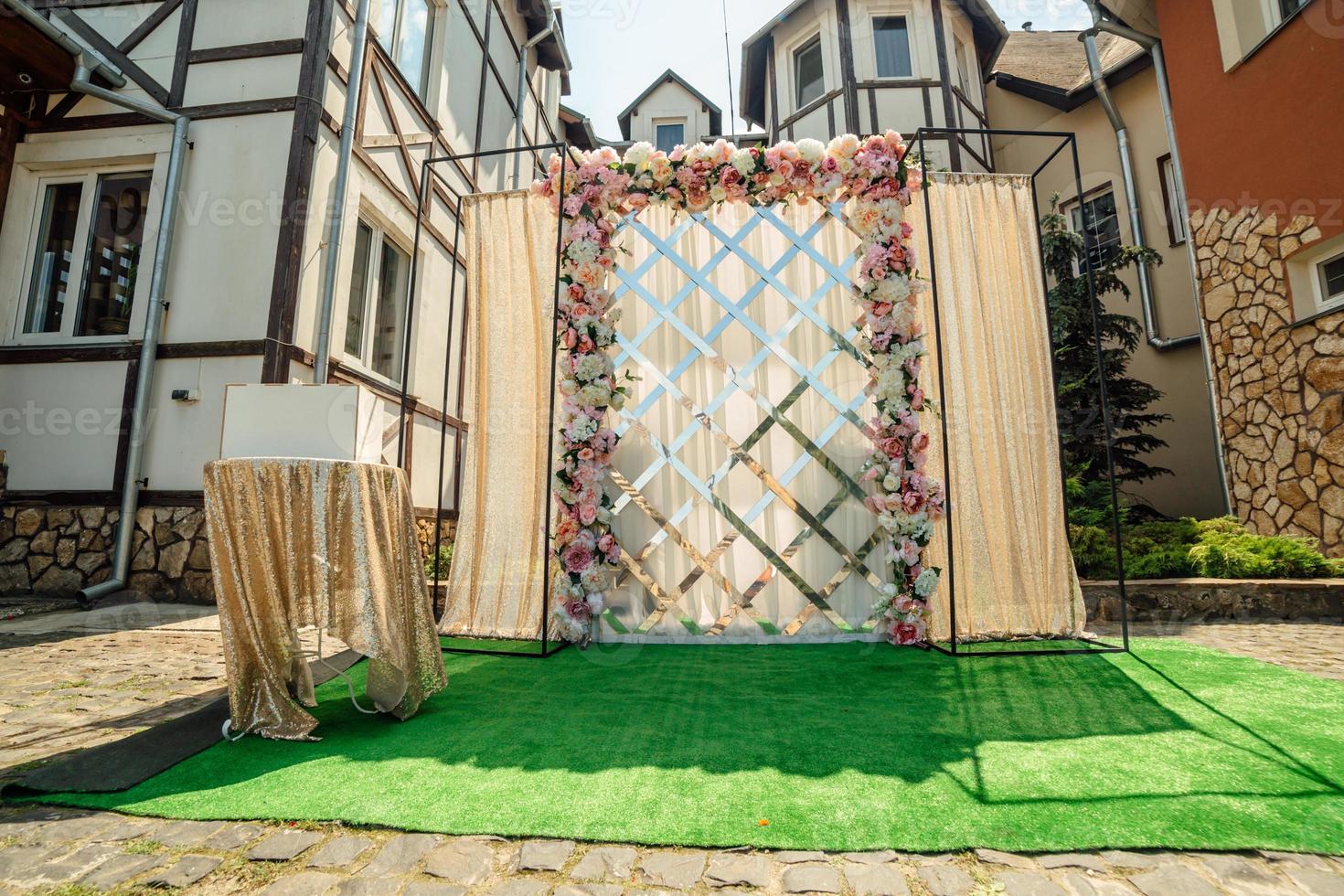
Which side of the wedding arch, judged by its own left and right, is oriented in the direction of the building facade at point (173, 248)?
right

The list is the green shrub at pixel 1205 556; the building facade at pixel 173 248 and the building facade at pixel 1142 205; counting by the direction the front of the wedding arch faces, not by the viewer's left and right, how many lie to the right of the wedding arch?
1

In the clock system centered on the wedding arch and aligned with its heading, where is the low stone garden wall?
The low stone garden wall is roughly at 8 o'clock from the wedding arch.

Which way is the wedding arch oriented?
toward the camera

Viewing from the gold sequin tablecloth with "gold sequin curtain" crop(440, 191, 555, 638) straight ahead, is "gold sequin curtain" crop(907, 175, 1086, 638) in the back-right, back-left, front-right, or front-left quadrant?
front-right

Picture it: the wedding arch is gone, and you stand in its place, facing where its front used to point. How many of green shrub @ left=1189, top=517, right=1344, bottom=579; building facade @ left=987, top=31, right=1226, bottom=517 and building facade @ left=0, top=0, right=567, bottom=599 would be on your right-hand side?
1

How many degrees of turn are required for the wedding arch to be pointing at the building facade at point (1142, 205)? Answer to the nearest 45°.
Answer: approximately 135° to its left

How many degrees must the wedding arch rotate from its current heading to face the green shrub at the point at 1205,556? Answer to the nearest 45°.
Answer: approximately 135° to its left

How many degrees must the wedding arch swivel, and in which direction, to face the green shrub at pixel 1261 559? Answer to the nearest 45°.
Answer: approximately 135° to its left

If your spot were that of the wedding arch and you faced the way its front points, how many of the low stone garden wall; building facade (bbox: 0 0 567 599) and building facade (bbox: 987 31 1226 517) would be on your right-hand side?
1
